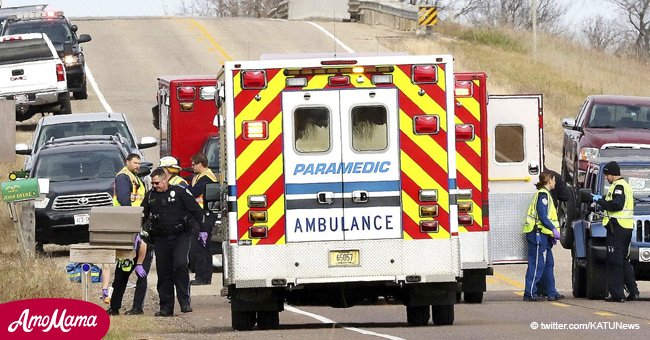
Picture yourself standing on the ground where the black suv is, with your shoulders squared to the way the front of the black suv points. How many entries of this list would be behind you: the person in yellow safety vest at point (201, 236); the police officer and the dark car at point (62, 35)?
1

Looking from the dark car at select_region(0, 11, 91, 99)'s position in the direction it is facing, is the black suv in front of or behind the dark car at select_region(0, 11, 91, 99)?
in front

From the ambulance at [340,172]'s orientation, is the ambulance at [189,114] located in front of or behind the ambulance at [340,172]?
in front

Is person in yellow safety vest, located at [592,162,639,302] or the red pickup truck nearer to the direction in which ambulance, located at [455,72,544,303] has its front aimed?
the red pickup truck

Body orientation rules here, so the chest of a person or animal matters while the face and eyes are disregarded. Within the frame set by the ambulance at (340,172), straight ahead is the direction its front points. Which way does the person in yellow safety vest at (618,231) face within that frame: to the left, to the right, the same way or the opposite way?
to the left

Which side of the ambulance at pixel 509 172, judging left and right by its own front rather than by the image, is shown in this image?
back

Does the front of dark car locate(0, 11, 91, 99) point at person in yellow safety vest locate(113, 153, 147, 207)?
yes

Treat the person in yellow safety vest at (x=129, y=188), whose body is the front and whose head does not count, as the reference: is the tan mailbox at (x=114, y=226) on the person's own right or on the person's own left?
on the person's own right

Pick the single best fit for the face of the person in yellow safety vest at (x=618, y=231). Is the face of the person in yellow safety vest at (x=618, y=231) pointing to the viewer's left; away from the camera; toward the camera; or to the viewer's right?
to the viewer's left

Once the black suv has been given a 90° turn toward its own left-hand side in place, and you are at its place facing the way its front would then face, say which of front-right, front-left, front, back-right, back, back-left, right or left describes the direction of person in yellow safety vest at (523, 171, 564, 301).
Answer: front-right

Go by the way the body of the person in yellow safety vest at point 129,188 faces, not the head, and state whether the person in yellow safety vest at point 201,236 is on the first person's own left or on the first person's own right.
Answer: on the first person's own left
